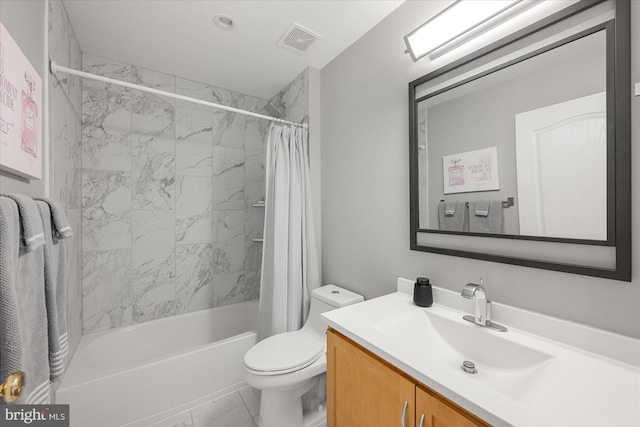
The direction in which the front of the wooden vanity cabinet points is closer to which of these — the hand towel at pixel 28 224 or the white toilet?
the hand towel

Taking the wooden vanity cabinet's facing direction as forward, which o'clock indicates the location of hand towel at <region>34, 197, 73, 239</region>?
The hand towel is roughly at 1 o'clock from the wooden vanity cabinet.

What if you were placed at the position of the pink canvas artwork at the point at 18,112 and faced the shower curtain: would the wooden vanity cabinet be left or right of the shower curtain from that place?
right

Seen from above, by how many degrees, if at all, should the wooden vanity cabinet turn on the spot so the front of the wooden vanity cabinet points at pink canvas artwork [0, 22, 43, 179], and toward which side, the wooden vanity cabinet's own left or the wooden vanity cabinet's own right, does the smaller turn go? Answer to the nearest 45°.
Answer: approximately 45° to the wooden vanity cabinet's own right

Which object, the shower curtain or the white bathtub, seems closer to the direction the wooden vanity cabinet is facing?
the white bathtub

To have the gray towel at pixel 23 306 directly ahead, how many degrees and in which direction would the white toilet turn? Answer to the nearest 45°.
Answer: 0° — it already faces it

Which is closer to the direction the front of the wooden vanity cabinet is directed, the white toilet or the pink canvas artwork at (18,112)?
the pink canvas artwork
